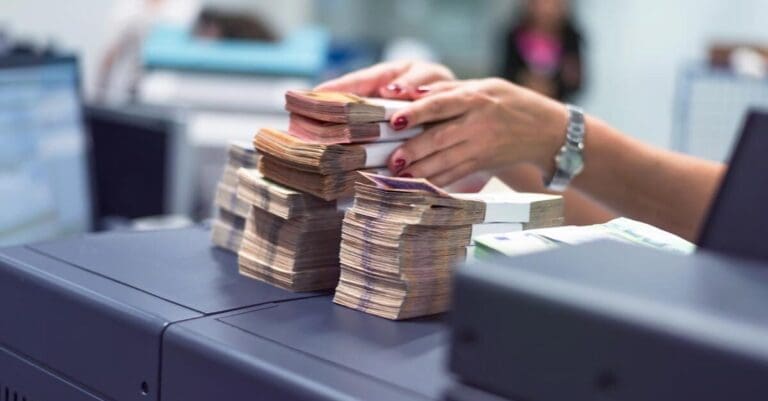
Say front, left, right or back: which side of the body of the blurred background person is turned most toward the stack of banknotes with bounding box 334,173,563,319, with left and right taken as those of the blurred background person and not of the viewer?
front

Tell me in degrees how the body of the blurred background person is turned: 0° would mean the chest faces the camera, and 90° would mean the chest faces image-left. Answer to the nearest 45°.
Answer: approximately 0°

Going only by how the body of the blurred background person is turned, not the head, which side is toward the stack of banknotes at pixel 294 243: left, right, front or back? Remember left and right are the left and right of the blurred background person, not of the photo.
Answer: front

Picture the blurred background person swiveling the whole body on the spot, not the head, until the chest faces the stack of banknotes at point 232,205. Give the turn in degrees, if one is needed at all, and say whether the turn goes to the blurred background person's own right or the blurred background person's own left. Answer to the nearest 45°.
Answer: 0° — they already face it

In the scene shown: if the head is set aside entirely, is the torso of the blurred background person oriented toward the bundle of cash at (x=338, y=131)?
yes

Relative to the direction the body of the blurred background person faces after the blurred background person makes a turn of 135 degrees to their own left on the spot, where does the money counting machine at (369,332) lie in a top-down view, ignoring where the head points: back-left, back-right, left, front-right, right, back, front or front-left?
back-right
